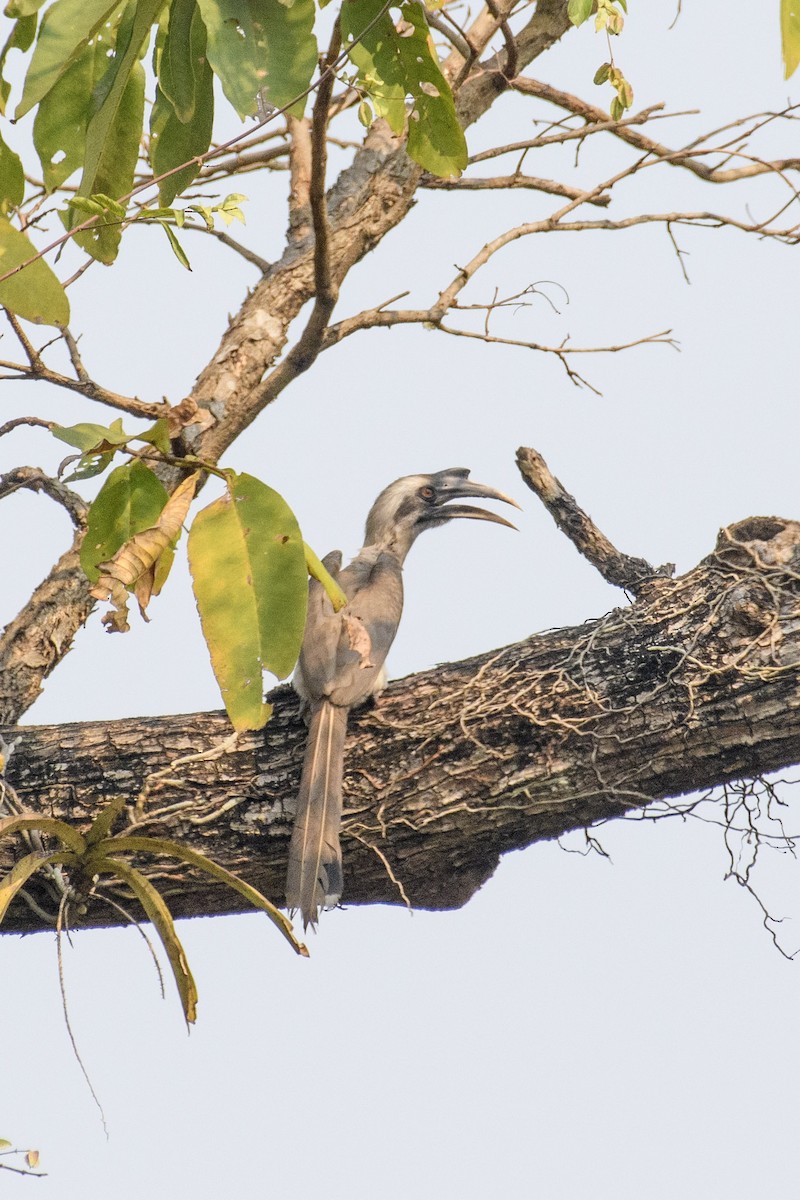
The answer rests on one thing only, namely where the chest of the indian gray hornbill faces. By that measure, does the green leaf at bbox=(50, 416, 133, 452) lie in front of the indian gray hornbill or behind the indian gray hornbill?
behind

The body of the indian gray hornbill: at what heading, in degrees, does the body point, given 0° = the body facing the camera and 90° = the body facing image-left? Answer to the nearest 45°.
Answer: approximately 225°

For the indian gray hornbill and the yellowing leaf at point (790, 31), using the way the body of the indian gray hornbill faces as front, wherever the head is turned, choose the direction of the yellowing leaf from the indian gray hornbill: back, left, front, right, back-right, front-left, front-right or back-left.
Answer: back-right
